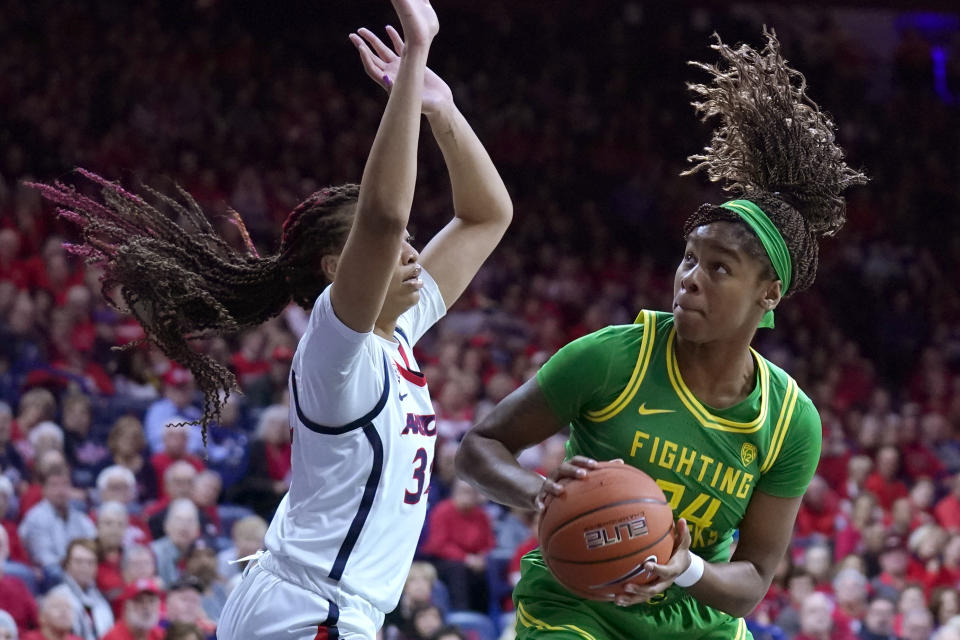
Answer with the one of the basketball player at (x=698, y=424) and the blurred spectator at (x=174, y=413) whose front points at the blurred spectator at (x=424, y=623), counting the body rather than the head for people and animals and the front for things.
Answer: the blurred spectator at (x=174, y=413)

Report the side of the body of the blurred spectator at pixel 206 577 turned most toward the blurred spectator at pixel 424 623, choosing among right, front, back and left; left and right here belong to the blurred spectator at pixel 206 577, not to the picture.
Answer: left

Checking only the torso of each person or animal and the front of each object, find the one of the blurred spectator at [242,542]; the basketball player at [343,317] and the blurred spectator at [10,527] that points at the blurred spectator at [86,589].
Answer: the blurred spectator at [10,527]

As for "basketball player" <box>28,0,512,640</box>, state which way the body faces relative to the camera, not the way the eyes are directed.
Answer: to the viewer's right

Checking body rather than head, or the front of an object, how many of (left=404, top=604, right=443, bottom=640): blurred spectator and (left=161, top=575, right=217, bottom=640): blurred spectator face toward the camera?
2

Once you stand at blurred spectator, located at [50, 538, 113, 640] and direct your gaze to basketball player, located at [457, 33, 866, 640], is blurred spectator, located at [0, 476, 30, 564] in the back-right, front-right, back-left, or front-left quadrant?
back-right

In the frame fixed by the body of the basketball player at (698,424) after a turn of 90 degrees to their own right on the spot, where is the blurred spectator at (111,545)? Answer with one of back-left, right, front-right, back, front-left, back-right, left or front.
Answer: front-right

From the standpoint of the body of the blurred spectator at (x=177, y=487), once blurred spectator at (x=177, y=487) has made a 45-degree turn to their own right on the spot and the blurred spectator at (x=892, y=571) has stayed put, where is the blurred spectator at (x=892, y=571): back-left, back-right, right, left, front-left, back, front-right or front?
back-left

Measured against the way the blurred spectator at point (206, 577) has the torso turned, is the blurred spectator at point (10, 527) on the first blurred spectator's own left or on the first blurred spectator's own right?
on the first blurred spectator's own right

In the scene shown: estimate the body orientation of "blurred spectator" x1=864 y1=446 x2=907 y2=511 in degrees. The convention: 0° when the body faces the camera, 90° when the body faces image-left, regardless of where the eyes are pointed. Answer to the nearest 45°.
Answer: approximately 0°

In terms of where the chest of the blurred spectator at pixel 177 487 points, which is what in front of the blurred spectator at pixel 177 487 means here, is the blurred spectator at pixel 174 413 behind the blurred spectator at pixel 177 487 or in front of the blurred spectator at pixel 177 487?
behind
